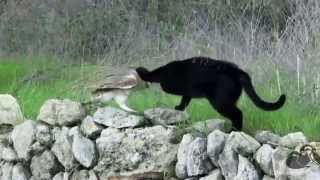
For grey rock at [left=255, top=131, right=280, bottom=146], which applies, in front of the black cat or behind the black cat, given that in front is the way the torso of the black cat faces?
behind

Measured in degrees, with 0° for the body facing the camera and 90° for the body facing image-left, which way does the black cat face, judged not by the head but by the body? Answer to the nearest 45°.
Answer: approximately 90°

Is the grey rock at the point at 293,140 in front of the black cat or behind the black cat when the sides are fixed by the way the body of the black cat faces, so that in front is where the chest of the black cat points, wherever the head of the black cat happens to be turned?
behind
